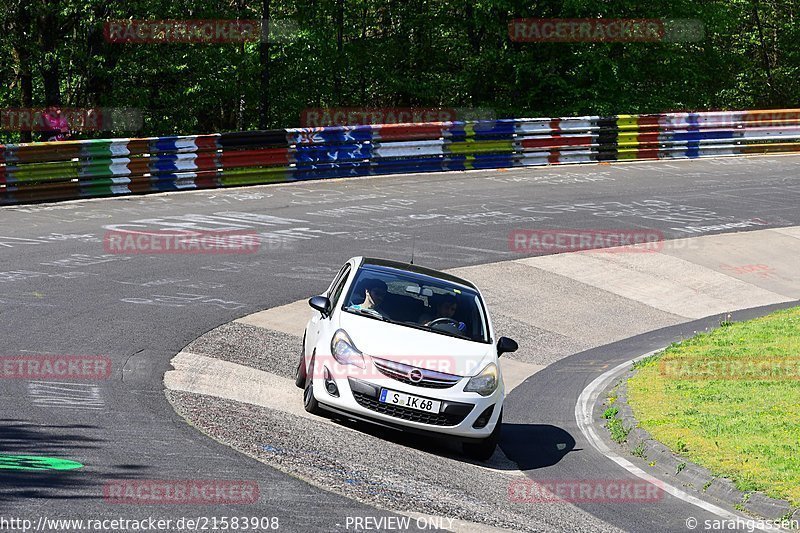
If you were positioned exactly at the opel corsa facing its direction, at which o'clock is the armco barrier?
The armco barrier is roughly at 6 o'clock from the opel corsa.

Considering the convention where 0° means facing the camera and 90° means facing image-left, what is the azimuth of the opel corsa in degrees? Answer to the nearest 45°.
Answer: approximately 0°

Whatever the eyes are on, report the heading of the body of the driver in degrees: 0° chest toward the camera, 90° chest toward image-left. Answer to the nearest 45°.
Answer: approximately 0°

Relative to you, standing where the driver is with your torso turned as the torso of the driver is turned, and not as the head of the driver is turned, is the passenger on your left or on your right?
on your right

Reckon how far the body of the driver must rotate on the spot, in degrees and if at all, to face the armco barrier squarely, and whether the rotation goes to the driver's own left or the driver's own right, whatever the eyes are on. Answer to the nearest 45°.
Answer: approximately 180°
